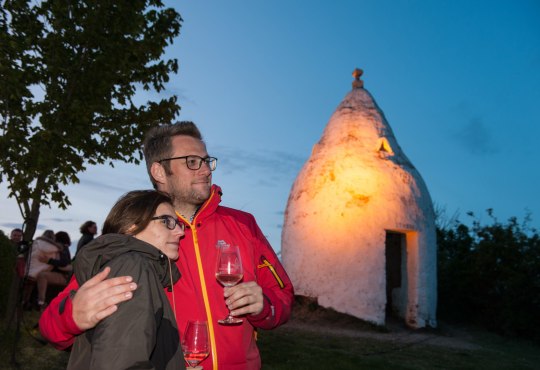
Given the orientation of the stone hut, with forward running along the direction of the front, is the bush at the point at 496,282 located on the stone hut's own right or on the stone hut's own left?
on the stone hut's own left

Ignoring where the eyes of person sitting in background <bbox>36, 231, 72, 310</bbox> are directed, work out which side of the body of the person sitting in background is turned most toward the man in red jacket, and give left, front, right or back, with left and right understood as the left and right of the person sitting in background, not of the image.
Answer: left

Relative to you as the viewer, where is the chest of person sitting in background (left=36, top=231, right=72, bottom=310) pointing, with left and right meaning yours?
facing to the left of the viewer

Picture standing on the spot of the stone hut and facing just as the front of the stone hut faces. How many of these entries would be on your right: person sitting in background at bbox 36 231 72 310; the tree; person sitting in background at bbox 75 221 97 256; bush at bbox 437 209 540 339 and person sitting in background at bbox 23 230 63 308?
4

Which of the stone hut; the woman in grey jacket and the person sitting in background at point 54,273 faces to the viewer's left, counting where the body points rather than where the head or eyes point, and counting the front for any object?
the person sitting in background
